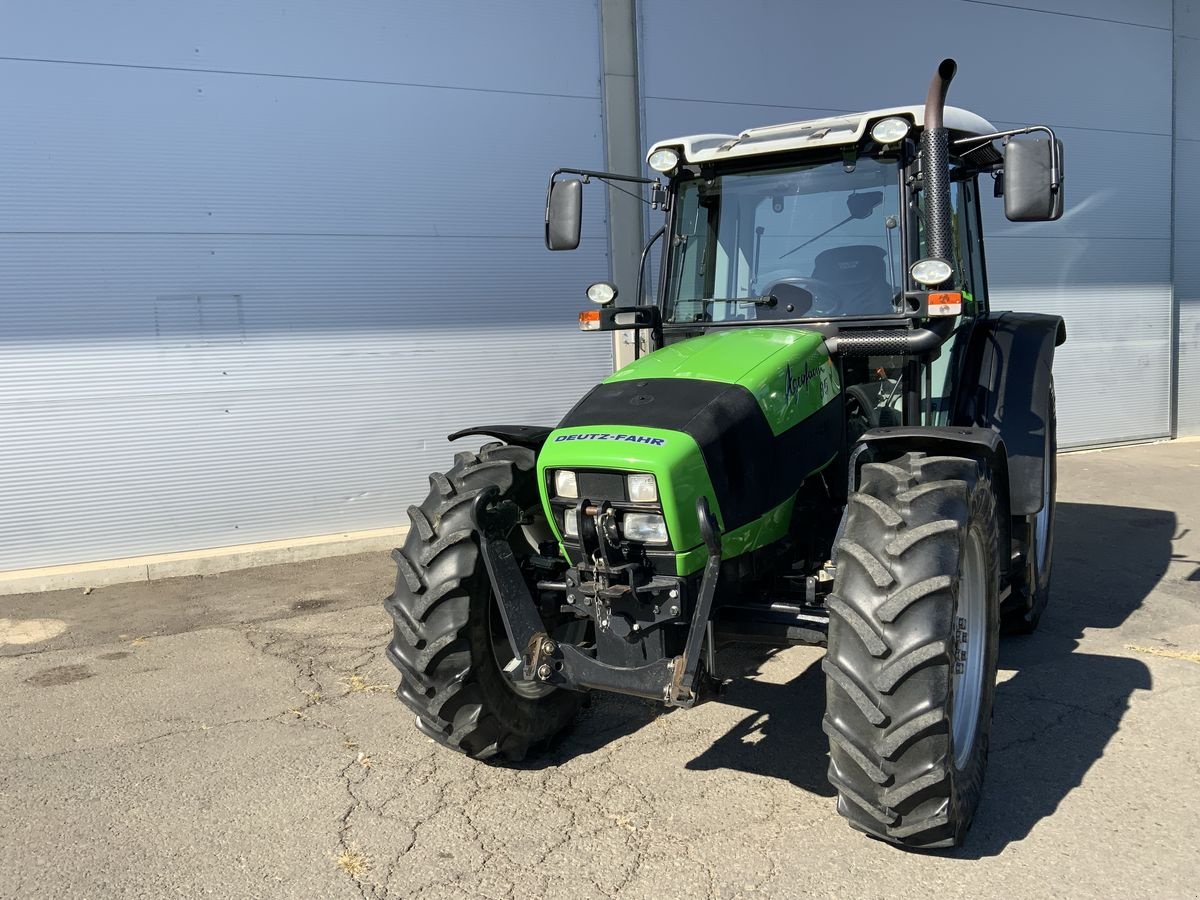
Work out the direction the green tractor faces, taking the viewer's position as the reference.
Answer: facing the viewer and to the left of the viewer
